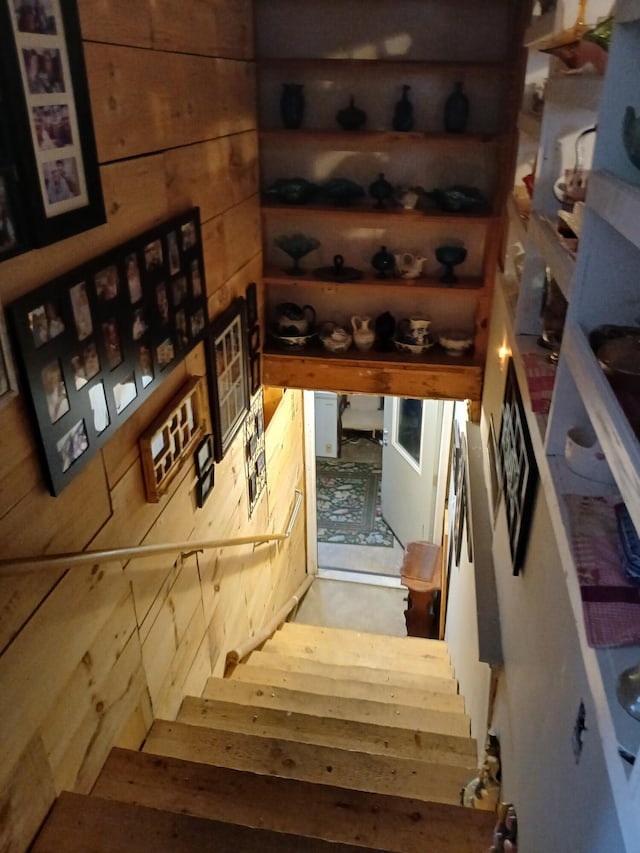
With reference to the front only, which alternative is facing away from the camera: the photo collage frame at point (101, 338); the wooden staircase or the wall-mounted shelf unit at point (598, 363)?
the wooden staircase

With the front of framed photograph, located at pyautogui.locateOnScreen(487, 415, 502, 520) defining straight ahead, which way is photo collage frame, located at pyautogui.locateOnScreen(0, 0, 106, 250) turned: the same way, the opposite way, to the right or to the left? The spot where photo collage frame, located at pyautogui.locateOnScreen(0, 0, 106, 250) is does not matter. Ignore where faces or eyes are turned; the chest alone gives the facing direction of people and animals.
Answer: the opposite way

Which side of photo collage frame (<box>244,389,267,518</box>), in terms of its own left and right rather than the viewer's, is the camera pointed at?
right

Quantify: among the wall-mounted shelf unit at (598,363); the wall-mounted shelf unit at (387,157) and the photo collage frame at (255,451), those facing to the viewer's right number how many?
1

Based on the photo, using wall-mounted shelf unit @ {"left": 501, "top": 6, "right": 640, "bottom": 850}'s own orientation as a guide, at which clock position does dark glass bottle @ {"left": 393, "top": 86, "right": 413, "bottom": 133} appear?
The dark glass bottle is roughly at 2 o'clock from the wall-mounted shelf unit.

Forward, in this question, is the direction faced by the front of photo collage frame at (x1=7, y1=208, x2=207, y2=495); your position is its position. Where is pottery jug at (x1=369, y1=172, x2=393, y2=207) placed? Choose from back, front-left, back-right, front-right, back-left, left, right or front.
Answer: left

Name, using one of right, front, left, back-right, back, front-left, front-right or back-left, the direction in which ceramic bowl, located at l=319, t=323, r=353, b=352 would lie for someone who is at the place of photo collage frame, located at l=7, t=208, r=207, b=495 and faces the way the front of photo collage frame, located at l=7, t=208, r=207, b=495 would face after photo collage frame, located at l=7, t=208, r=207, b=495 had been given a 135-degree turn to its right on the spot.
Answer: back-right

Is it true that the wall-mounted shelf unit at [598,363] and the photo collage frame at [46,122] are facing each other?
yes

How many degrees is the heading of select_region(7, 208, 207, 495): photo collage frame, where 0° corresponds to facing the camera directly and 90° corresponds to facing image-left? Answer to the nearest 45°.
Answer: approximately 315°

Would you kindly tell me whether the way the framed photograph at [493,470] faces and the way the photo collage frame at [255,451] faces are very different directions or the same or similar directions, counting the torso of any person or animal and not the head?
very different directions

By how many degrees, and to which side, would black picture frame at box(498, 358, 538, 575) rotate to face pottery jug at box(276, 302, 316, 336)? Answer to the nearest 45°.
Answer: approximately 45° to its right

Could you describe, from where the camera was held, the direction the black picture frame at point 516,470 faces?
facing to the left of the viewer

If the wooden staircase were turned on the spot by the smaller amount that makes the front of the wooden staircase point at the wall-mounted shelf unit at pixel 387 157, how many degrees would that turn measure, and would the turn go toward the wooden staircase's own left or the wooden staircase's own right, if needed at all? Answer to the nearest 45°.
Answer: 0° — it already faces it

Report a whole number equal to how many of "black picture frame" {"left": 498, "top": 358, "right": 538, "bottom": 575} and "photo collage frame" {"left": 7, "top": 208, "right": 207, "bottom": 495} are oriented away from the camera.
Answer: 0

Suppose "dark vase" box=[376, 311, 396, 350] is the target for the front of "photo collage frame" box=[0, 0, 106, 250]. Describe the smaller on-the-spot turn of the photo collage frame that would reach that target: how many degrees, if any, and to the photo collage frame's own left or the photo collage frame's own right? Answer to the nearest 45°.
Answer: approximately 90° to the photo collage frame's own left
